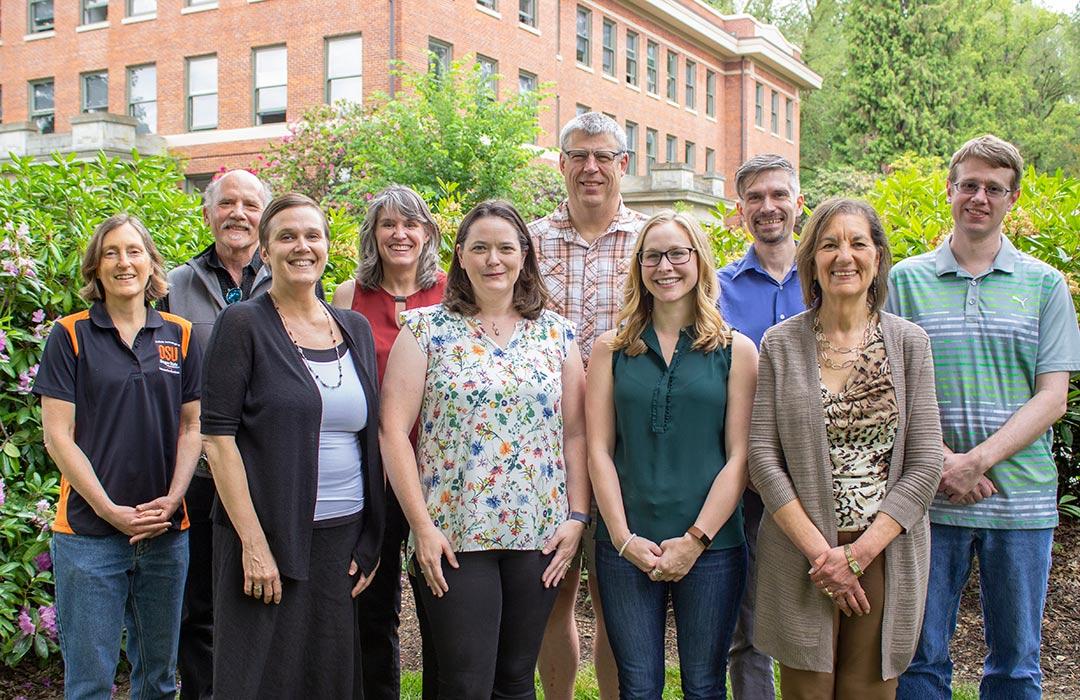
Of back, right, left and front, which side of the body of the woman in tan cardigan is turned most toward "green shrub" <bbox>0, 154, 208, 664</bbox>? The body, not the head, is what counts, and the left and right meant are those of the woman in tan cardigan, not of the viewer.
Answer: right

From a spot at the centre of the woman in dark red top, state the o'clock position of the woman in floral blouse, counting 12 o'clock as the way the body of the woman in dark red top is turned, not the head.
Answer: The woman in floral blouse is roughly at 11 o'clock from the woman in dark red top.

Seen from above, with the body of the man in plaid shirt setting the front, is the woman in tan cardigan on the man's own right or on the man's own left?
on the man's own left

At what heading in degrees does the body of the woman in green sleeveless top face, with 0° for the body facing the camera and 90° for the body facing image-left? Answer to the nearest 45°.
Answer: approximately 0°

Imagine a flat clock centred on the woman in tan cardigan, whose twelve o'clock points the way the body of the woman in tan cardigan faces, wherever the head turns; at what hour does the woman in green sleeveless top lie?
The woman in green sleeveless top is roughly at 3 o'clock from the woman in tan cardigan.

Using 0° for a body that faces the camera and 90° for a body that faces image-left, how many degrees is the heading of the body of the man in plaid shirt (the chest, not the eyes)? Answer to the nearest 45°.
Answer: approximately 0°

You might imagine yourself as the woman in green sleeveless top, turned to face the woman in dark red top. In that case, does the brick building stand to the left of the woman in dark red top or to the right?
right

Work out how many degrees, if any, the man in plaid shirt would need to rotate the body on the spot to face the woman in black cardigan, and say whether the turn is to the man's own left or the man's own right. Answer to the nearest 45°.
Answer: approximately 45° to the man's own right

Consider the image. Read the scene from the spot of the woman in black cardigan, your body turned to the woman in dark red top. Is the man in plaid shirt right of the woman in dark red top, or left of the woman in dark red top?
right

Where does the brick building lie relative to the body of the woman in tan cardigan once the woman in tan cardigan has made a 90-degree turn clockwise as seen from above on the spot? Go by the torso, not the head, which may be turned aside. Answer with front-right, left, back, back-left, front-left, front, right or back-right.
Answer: front-right
